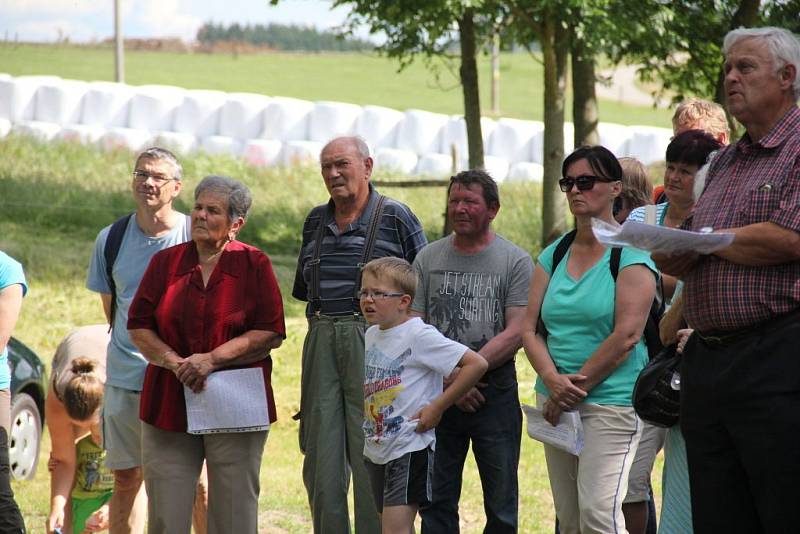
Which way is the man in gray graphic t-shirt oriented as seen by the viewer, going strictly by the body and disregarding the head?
toward the camera

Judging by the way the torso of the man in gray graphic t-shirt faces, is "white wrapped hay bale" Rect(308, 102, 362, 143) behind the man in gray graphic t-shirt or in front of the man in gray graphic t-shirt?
behind

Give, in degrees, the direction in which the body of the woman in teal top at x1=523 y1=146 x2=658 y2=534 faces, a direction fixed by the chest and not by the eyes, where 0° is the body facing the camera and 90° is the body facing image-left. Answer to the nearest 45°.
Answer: approximately 45°

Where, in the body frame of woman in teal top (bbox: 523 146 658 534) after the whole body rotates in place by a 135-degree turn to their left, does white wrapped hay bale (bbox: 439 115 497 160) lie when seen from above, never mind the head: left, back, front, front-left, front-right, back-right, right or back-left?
left

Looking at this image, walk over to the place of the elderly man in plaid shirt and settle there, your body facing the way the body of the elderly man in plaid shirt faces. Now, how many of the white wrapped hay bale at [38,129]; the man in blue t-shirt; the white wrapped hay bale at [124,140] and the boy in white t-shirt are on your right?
4

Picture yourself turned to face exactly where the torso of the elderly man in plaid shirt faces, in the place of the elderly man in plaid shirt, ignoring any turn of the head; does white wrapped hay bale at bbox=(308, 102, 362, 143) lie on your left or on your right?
on your right

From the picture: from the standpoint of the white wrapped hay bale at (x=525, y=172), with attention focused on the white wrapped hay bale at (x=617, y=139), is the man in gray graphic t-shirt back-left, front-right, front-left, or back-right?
back-right

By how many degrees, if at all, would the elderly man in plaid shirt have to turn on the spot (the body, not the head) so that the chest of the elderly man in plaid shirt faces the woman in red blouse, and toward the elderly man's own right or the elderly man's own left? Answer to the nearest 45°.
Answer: approximately 90° to the elderly man's own right

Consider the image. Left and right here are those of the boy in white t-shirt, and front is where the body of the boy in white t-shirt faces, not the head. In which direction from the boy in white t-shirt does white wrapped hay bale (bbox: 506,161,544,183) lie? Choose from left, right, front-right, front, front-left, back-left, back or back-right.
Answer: back-right

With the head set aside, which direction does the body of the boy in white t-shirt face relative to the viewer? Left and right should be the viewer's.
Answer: facing the viewer and to the left of the viewer

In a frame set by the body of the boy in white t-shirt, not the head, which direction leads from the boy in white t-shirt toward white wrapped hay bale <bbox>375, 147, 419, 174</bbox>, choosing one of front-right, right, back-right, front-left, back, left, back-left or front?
back-right

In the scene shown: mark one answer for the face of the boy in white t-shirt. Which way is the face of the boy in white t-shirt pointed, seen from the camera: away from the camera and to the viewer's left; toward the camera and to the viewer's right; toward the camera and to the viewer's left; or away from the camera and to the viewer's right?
toward the camera and to the viewer's left

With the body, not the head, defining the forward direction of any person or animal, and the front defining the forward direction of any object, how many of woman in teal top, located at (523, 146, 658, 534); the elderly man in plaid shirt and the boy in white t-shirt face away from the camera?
0
